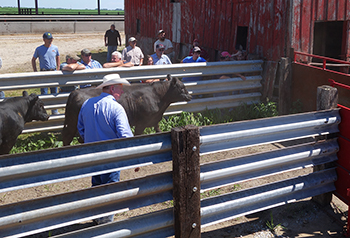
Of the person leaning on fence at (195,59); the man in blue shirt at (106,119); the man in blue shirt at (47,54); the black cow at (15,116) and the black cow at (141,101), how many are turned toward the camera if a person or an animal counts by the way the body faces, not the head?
2

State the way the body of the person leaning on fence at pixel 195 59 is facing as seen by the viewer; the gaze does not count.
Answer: toward the camera

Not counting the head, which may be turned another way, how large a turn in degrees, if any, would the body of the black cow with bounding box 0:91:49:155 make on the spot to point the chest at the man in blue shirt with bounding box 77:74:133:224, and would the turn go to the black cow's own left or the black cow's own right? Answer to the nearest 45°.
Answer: approximately 90° to the black cow's own right

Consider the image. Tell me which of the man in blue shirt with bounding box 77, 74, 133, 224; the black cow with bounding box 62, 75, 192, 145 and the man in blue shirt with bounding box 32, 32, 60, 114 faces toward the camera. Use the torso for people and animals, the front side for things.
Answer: the man in blue shirt with bounding box 32, 32, 60, 114

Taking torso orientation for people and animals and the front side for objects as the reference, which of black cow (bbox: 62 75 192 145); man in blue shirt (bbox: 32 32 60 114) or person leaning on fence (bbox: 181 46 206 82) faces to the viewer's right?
the black cow

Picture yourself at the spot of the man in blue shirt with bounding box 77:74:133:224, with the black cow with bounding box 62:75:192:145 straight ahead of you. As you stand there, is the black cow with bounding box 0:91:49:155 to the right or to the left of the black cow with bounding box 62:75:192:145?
left

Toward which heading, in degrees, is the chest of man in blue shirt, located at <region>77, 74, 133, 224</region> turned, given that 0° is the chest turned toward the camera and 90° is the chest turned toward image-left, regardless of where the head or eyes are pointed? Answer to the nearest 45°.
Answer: approximately 225°

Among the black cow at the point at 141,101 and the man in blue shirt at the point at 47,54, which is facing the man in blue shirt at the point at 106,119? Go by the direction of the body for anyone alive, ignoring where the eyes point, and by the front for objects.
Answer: the man in blue shirt at the point at 47,54

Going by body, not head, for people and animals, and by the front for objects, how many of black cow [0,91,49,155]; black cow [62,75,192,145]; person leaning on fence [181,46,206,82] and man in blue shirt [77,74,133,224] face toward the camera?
1

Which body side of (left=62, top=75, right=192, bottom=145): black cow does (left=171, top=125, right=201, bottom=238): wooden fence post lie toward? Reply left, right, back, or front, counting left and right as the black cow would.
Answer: right

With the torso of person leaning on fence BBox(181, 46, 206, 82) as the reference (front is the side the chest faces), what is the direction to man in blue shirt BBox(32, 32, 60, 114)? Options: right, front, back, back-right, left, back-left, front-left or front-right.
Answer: right

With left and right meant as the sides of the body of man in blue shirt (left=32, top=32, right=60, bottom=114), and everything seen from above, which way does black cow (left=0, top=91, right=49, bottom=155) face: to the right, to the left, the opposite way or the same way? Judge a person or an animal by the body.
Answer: to the left

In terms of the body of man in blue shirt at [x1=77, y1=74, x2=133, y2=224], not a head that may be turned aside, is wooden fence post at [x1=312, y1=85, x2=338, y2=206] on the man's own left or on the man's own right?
on the man's own right

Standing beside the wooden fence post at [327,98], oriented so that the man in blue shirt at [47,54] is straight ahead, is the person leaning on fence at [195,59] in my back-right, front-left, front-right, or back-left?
front-right

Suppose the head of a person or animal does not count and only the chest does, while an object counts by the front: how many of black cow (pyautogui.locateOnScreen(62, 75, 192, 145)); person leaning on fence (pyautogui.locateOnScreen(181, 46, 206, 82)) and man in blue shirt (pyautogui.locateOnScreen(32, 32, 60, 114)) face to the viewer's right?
1

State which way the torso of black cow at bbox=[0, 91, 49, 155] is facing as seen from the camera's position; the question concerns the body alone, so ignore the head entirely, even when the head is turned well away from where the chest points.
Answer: to the viewer's right
